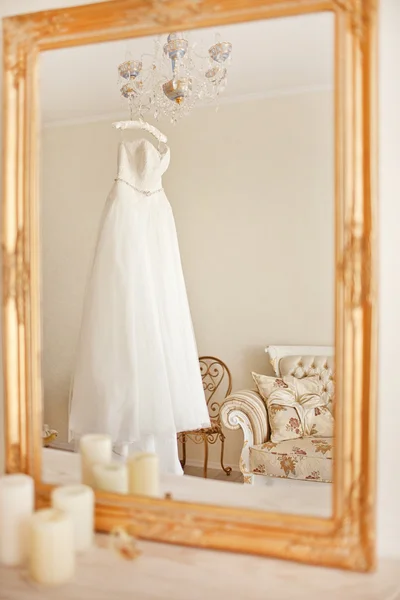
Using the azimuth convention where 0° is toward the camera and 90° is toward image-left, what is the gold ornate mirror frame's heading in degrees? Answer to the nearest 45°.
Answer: approximately 45°
